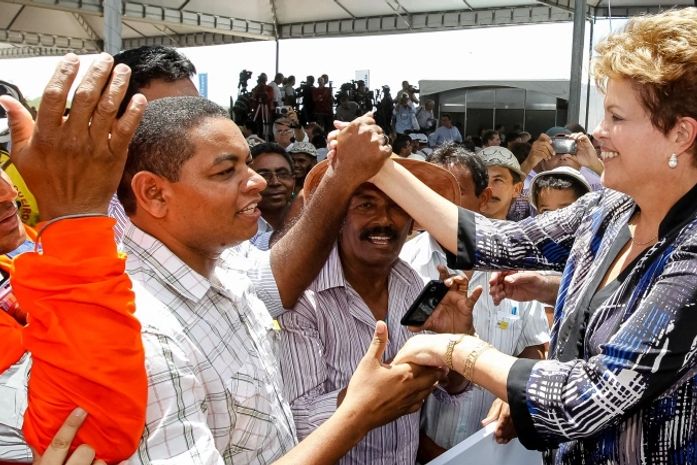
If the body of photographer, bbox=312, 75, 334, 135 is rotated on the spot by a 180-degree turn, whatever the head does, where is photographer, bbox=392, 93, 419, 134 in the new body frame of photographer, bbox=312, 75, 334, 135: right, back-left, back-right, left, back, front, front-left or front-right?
front-right

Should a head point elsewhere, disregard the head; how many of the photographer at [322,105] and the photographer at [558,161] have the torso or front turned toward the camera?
2

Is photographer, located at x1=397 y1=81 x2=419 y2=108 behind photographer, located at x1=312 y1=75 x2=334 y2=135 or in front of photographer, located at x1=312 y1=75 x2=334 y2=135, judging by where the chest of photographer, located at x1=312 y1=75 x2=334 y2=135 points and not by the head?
behind

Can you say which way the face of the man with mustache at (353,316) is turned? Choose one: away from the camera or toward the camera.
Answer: toward the camera

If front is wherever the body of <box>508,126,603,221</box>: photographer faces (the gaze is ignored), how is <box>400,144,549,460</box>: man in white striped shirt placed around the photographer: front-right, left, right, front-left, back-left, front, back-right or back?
front

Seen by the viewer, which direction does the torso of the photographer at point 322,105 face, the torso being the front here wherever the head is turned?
toward the camera

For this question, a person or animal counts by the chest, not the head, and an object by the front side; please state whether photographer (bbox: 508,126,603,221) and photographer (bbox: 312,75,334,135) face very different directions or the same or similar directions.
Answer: same or similar directions

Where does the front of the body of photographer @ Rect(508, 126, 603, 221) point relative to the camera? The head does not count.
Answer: toward the camera

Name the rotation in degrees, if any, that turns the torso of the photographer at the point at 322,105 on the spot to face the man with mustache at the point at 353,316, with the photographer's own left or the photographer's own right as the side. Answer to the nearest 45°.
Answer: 0° — they already face them

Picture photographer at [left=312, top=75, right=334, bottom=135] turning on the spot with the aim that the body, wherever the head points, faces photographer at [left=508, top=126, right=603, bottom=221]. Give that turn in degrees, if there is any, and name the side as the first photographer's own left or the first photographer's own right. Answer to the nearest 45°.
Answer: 0° — they already face them
